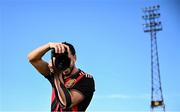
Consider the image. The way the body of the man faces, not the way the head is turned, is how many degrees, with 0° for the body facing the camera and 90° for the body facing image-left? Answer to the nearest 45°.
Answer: approximately 45°
